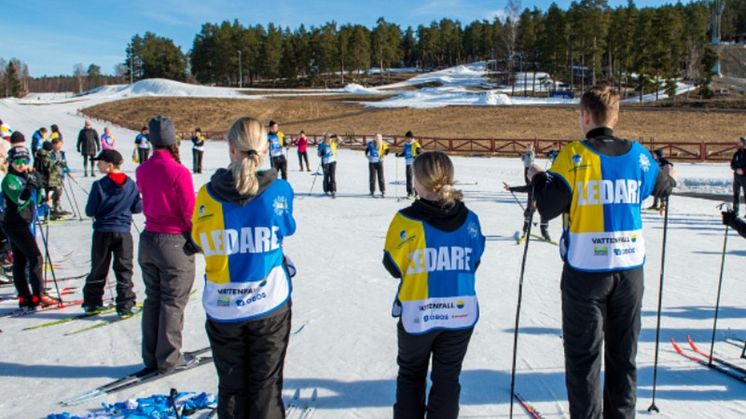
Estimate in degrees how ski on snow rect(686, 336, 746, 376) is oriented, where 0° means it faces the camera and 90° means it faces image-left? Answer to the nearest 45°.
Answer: approximately 135°

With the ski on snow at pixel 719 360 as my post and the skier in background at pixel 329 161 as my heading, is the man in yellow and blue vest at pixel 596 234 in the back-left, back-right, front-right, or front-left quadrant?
back-left

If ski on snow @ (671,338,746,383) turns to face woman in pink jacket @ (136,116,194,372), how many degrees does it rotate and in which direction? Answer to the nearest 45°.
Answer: approximately 90° to its left

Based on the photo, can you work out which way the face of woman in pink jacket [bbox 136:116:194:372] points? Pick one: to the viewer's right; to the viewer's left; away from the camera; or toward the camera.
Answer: away from the camera

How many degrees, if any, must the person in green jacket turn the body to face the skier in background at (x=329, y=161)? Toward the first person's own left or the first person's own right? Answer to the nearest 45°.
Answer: approximately 90° to the first person's own left

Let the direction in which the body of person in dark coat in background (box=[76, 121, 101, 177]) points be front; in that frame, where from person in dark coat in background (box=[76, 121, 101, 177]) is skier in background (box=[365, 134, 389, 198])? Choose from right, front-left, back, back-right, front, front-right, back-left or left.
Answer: front-left

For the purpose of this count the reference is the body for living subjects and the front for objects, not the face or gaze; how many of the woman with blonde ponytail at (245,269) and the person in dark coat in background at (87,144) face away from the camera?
1

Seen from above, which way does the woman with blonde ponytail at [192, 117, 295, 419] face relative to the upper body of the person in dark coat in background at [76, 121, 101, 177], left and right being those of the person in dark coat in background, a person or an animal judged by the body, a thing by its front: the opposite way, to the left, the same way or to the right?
the opposite way

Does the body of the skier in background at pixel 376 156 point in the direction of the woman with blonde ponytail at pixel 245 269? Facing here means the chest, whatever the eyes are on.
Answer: yes

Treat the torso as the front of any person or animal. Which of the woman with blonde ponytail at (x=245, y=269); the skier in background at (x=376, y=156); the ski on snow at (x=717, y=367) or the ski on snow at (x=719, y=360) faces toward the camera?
the skier in background

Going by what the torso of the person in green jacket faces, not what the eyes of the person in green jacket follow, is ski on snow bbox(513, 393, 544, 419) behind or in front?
in front
